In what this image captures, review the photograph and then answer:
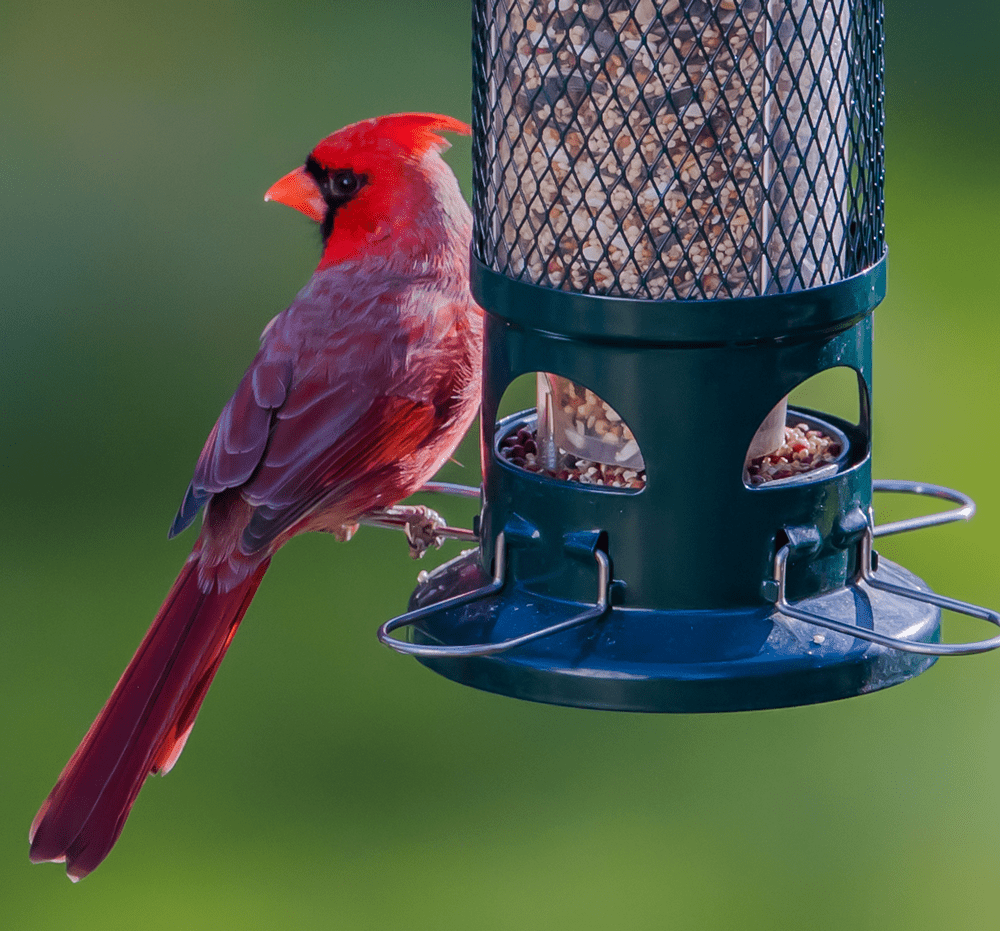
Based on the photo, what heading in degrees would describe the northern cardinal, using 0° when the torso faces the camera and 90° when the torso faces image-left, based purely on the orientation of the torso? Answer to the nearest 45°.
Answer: approximately 225°

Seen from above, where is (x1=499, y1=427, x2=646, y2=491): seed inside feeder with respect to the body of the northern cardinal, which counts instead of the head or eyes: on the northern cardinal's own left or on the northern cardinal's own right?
on the northern cardinal's own right
